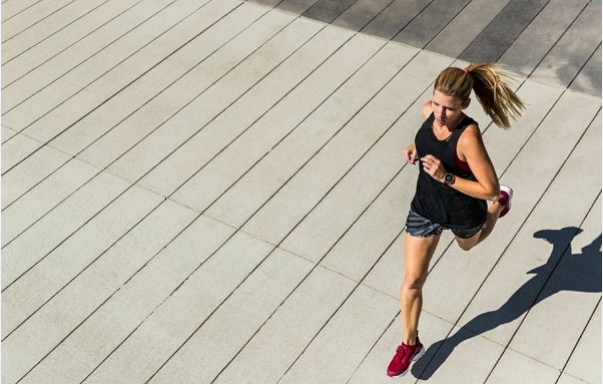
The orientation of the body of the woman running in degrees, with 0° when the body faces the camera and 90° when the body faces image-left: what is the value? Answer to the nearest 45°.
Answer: approximately 45°
